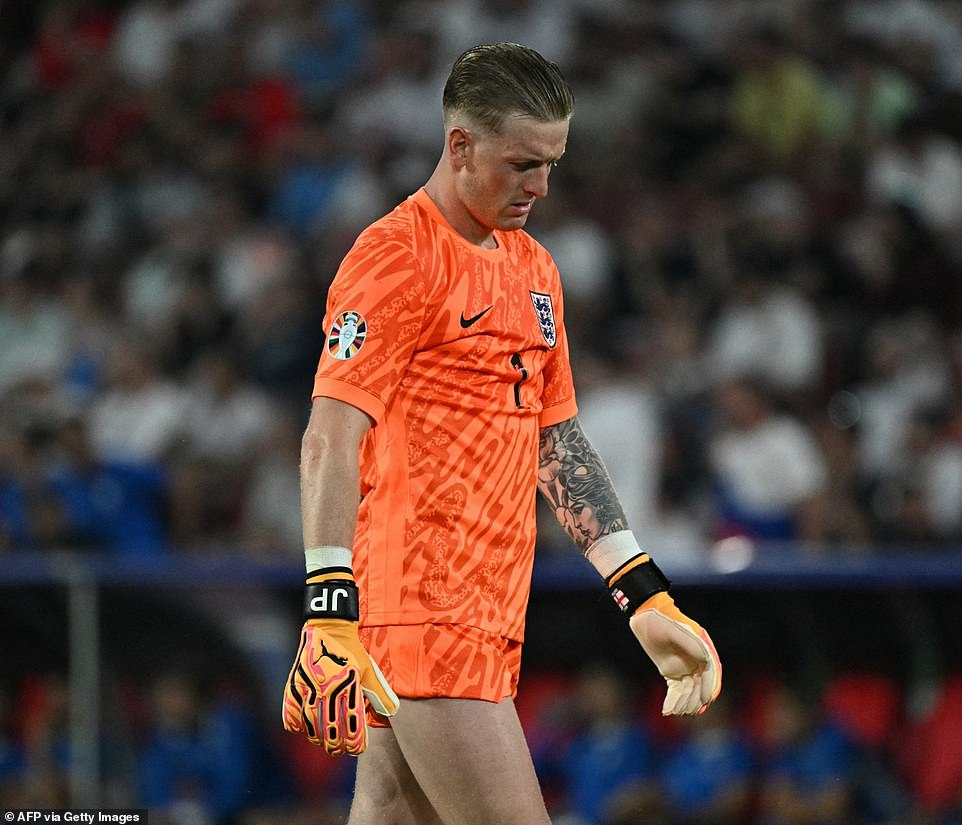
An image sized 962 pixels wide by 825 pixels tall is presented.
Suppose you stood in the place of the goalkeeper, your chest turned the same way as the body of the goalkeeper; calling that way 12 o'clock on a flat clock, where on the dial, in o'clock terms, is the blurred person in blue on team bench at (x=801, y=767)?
The blurred person in blue on team bench is roughly at 8 o'clock from the goalkeeper.

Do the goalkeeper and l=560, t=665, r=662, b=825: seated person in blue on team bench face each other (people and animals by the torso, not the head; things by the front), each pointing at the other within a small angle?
no

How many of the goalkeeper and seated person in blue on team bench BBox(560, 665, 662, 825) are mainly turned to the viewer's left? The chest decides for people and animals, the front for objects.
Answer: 0

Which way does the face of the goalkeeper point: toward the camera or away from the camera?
toward the camera

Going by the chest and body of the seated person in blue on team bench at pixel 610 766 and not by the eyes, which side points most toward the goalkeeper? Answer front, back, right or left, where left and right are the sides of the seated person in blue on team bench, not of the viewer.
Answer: front

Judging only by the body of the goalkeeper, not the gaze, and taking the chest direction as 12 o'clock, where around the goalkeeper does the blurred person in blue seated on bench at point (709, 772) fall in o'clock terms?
The blurred person in blue seated on bench is roughly at 8 o'clock from the goalkeeper.

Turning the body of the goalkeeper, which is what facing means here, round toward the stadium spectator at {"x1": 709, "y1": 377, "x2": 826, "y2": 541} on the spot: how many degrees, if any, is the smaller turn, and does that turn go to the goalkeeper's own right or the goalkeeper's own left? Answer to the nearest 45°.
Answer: approximately 135° to the goalkeeper's own left

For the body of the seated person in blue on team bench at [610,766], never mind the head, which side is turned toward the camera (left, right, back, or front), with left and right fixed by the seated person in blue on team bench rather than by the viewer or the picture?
front

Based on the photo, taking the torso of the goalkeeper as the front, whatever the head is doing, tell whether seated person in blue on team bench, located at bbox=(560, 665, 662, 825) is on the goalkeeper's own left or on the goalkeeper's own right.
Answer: on the goalkeeper's own left

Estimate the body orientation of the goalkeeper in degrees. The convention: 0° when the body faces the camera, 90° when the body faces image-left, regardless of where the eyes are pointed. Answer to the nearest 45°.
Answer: approximately 315°
